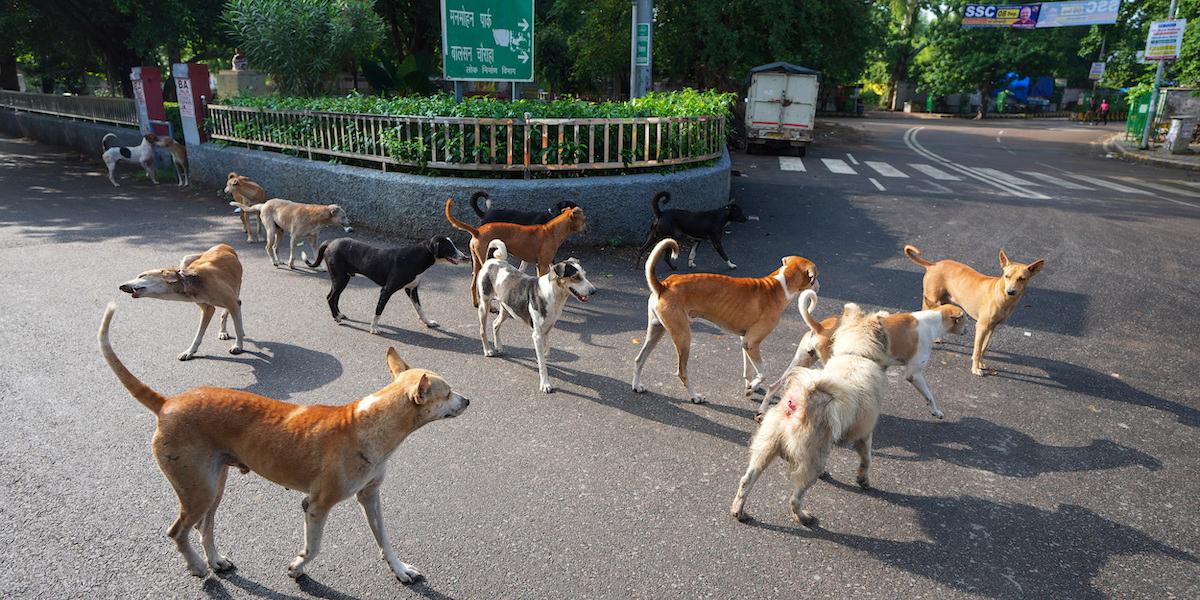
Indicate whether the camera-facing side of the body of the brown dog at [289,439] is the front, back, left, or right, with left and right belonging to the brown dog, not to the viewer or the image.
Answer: right

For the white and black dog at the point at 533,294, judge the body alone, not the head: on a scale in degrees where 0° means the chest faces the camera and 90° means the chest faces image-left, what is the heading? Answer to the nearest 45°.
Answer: approximately 315°

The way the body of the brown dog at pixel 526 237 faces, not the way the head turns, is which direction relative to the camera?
to the viewer's right

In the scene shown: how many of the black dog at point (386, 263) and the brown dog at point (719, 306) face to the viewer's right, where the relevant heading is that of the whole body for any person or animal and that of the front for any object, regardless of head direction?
2

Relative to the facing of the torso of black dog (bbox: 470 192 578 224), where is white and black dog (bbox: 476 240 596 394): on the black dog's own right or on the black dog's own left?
on the black dog's own right

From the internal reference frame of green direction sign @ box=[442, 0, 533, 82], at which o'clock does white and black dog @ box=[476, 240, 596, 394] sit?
The white and black dog is roughly at 12 o'clock from the green direction sign.

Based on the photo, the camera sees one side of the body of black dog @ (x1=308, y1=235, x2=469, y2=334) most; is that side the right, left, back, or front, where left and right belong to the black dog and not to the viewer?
right

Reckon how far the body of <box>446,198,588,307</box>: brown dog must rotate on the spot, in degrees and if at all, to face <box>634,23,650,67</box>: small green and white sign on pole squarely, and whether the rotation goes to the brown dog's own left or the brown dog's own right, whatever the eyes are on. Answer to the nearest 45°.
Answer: approximately 90° to the brown dog's own left

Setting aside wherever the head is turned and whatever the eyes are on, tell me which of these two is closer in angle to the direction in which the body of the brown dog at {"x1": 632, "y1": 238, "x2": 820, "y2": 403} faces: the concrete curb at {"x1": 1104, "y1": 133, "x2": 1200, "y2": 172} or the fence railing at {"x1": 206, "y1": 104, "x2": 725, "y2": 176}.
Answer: the concrete curb

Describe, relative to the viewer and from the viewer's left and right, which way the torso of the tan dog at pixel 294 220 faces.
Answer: facing to the right of the viewer

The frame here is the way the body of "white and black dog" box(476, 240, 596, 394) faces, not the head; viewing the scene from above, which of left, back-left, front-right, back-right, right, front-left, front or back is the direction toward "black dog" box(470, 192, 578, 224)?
back-left

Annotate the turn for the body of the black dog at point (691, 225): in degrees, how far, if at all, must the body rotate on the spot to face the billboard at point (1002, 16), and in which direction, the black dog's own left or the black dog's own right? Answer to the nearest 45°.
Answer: approximately 45° to the black dog's own left

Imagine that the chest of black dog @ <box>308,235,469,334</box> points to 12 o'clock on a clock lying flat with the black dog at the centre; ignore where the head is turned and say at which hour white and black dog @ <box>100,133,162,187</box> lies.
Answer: The white and black dog is roughly at 8 o'clock from the black dog.

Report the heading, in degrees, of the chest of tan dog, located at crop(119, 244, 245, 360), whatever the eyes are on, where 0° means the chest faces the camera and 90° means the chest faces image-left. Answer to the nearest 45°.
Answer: approximately 45°

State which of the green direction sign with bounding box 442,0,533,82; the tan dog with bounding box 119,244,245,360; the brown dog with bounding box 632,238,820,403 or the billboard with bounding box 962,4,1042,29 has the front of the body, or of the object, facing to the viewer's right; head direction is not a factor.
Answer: the brown dog

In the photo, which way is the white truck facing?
away from the camera

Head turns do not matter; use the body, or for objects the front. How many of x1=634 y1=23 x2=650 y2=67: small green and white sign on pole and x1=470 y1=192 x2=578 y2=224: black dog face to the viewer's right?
1

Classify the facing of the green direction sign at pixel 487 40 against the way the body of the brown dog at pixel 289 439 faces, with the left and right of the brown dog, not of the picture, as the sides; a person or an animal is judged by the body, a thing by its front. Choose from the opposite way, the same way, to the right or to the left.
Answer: to the right

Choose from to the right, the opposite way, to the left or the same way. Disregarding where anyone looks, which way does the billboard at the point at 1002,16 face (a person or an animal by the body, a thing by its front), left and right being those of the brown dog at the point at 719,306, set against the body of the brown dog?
to the right
